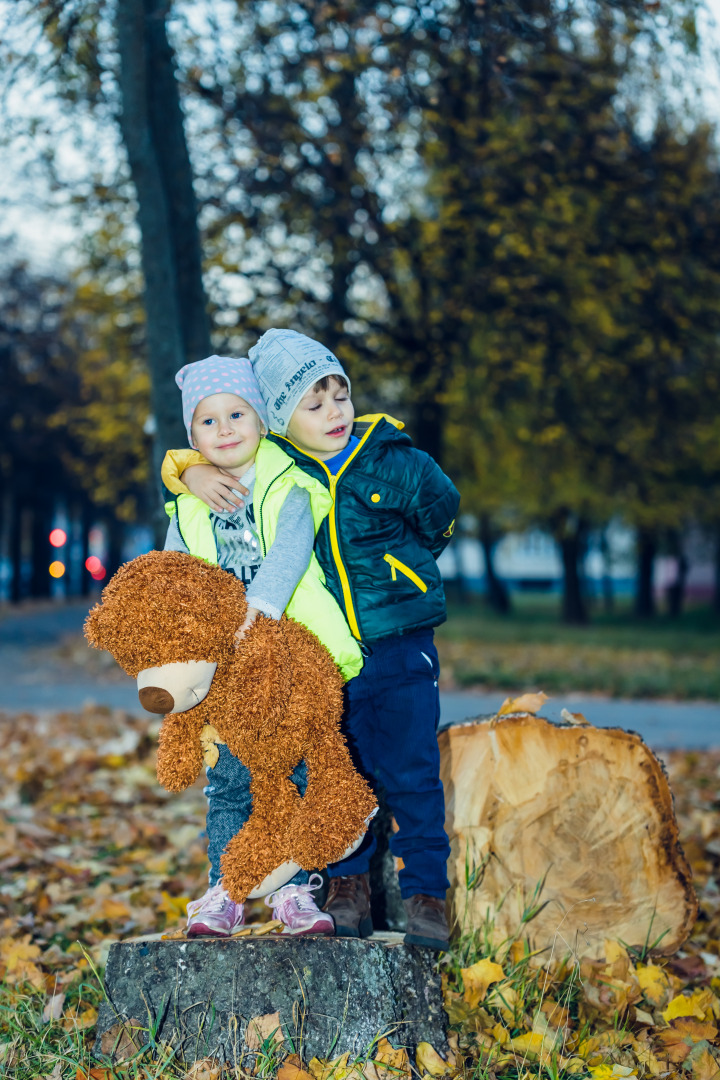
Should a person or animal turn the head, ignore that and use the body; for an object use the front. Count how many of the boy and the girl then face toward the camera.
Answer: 2

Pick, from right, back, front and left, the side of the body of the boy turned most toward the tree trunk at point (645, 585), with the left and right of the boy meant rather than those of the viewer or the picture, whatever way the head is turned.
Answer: back

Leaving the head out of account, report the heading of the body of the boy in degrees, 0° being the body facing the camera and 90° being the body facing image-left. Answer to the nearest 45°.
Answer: approximately 0°
